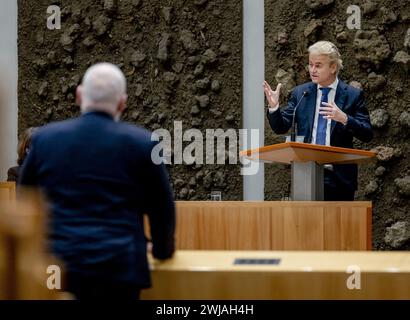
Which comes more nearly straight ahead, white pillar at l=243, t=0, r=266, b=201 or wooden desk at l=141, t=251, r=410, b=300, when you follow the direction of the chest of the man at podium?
the wooden desk

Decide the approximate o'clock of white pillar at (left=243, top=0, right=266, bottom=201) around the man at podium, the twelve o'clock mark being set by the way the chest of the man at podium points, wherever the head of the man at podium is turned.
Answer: The white pillar is roughly at 4 o'clock from the man at podium.

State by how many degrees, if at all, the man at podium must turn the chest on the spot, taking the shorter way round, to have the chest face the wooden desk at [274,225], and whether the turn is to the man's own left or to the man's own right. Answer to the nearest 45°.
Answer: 0° — they already face it

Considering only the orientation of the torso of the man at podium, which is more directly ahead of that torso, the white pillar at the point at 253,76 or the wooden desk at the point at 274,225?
the wooden desk

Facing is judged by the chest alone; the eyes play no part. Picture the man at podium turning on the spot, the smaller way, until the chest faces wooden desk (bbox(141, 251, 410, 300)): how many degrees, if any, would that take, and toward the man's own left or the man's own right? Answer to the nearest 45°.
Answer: approximately 45° to the man's own left
